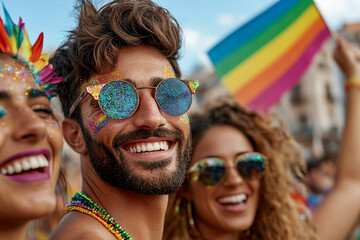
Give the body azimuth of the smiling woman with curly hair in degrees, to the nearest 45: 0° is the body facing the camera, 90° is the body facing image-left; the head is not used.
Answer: approximately 0°
